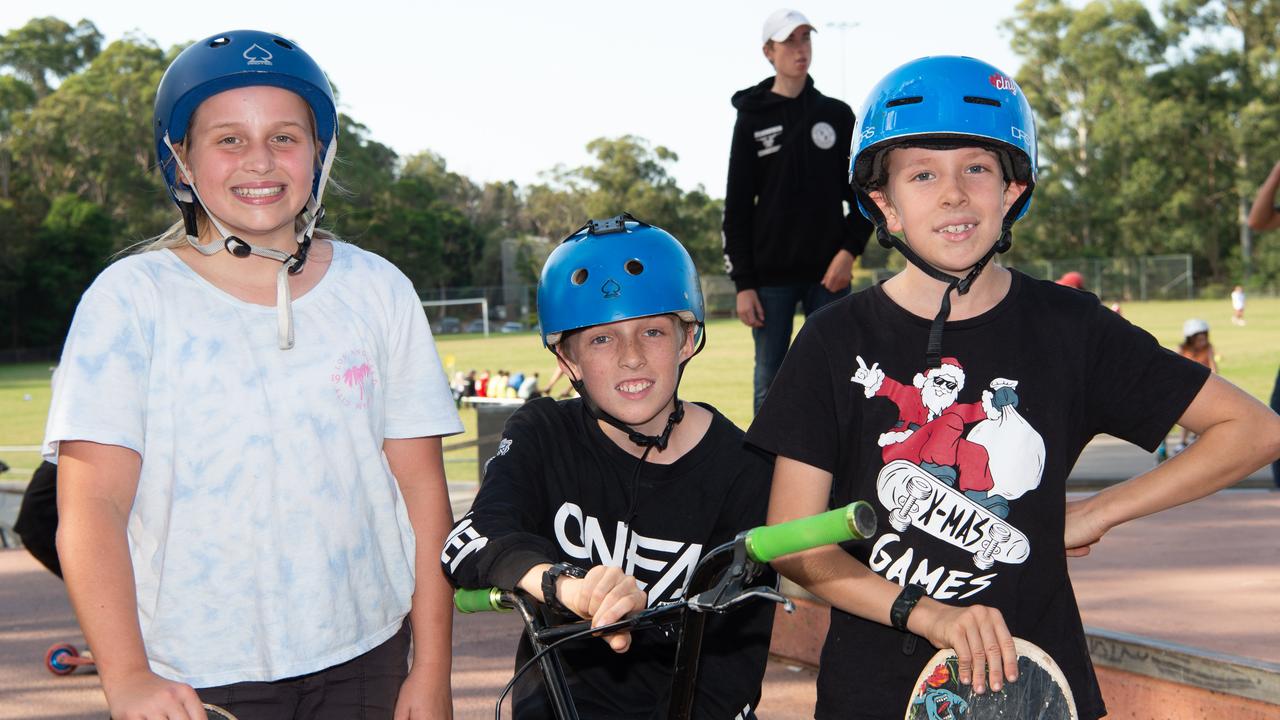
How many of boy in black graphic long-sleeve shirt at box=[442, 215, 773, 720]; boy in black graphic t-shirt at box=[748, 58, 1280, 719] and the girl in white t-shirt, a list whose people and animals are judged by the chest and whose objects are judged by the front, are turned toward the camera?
3

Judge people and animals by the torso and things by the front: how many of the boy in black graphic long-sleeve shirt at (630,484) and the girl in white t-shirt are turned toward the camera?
2

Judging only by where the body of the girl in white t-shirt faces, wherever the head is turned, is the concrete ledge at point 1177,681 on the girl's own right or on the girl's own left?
on the girl's own left

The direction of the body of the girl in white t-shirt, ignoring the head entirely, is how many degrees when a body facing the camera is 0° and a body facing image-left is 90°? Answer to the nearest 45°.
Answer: approximately 0°

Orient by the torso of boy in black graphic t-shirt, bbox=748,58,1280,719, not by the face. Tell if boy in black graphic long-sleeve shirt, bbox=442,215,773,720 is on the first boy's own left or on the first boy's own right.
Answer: on the first boy's own right

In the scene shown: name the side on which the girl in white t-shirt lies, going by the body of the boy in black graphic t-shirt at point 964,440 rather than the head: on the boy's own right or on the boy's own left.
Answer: on the boy's own right

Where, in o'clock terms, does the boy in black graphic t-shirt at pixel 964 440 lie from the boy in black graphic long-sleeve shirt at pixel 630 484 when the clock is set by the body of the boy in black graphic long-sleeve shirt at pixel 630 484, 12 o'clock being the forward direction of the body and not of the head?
the boy in black graphic t-shirt at pixel 964 440 is roughly at 10 o'clock from the boy in black graphic long-sleeve shirt at pixel 630 484.

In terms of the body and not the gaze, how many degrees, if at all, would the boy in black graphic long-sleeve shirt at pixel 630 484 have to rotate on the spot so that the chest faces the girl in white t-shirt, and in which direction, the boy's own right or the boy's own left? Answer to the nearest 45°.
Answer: approximately 90° to the boy's own right

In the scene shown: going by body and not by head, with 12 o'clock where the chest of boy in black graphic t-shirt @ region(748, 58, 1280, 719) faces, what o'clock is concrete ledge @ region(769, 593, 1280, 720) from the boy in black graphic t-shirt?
The concrete ledge is roughly at 7 o'clock from the boy in black graphic t-shirt.

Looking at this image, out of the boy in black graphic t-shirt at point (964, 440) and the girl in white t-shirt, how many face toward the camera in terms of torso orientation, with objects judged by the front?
2
